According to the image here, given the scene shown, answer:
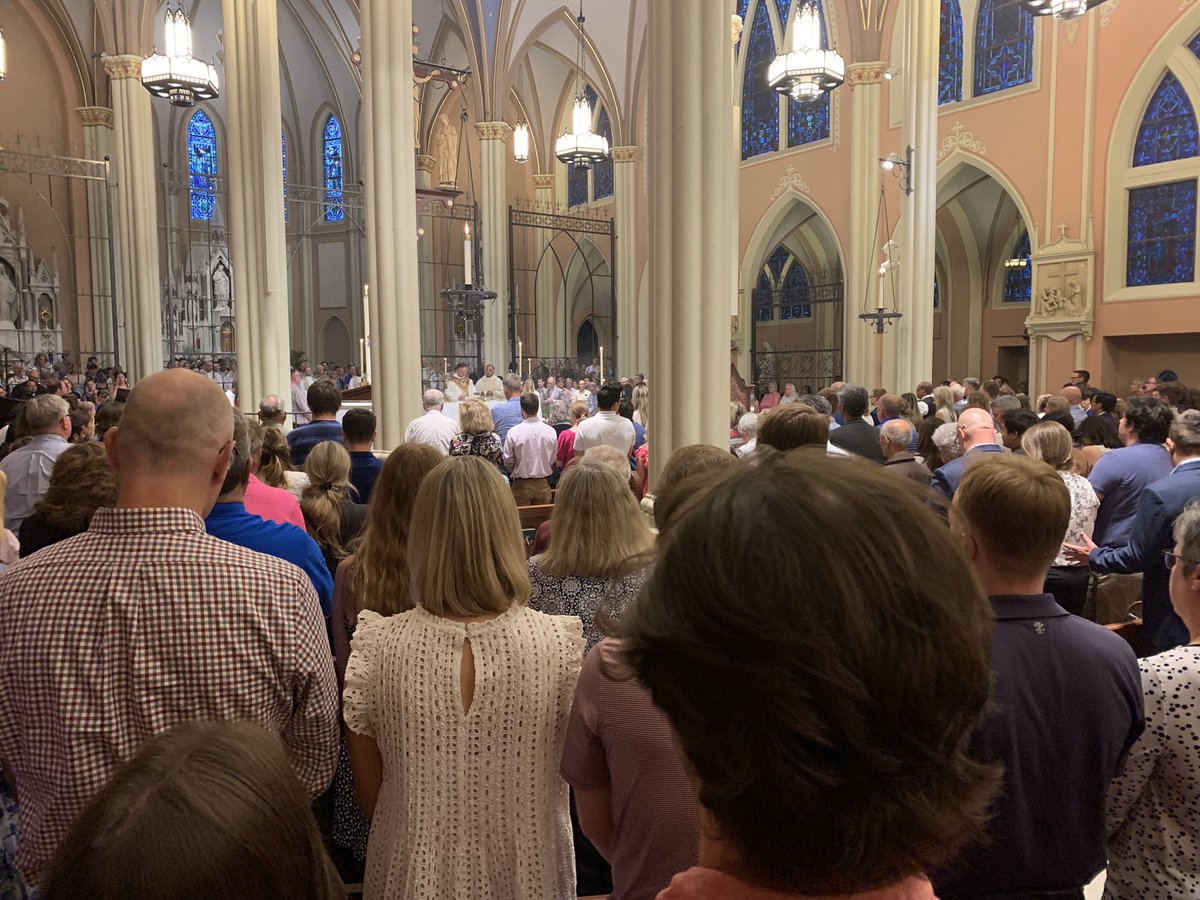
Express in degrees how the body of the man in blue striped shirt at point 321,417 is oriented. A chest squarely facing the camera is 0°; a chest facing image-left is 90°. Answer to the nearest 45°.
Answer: approximately 180°

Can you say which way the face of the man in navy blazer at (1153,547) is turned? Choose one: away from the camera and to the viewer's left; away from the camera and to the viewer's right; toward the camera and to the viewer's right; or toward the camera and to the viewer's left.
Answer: away from the camera and to the viewer's left

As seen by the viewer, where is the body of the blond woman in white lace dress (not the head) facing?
away from the camera

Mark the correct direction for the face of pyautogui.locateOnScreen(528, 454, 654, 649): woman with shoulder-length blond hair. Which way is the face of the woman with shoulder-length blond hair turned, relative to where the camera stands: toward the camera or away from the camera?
away from the camera

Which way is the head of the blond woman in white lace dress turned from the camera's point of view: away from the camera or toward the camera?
away from the camera

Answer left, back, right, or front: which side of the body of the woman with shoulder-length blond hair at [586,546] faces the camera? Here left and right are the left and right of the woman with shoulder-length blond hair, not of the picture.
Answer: back

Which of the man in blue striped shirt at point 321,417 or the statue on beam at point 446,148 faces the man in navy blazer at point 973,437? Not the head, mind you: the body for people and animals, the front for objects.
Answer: the statue on beam

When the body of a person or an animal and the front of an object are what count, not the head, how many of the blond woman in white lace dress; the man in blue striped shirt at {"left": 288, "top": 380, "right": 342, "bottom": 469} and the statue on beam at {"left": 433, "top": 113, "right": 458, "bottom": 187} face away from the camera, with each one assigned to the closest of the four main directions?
2

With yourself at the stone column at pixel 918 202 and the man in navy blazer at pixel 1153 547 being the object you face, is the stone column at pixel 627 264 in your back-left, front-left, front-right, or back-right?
back-right

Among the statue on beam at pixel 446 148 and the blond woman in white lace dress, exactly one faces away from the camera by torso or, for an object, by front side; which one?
the blond woman in white lace dress

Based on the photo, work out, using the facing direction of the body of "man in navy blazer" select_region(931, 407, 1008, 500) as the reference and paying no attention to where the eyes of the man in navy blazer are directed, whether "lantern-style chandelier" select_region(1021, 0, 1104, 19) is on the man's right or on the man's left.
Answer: on the man's right
